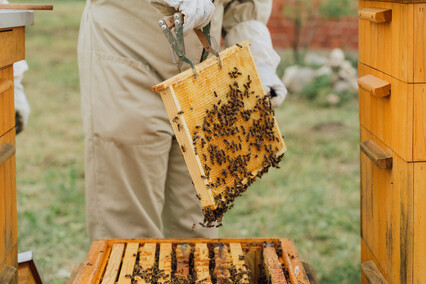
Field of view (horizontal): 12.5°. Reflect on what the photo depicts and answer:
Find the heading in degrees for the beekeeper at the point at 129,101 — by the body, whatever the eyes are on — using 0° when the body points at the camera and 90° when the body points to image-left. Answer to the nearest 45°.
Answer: approximately 315°
